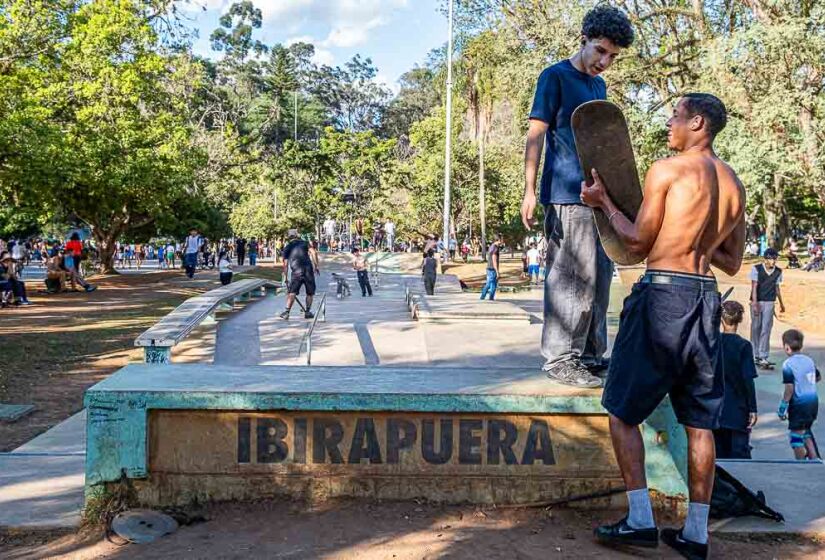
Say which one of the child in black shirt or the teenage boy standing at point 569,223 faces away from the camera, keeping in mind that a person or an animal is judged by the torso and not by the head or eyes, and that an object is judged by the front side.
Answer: the child in black shirt

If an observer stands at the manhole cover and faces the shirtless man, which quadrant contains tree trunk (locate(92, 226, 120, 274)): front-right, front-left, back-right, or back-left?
back-left

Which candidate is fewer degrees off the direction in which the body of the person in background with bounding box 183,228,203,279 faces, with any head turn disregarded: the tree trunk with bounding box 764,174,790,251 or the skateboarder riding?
the skateboarder riding

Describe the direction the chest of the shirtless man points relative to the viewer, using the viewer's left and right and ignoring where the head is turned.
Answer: facing away from the viewer and to the left of the viewer

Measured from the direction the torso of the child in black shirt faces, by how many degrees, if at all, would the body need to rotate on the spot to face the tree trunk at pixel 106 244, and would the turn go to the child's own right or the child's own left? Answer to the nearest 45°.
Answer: approximately 45° to the child's own left

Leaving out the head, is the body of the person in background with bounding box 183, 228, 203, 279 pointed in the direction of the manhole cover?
yes

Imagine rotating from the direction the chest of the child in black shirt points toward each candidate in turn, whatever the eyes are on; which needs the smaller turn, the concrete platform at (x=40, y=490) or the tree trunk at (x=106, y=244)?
the tree trunk

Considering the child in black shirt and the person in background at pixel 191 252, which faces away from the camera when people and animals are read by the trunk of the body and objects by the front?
the child in black shirt

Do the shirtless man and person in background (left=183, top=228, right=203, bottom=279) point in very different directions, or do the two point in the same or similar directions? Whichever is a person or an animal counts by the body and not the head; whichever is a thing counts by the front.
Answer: very different directions

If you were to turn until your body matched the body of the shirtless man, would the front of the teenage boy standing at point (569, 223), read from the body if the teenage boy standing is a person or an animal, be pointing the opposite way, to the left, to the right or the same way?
the opposite way

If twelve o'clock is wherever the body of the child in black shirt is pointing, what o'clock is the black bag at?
The black bag is roughly at 6 o'clock from the child in black shirt.

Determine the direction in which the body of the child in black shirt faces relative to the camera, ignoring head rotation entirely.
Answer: away from the camera

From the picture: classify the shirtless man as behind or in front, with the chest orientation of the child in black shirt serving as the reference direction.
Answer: behind

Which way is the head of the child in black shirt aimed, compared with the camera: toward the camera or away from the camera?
away from the camera

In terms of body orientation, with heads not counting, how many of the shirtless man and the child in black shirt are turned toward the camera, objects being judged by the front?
0

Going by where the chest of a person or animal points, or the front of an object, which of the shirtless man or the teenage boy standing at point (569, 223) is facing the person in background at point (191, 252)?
the shirtless man
